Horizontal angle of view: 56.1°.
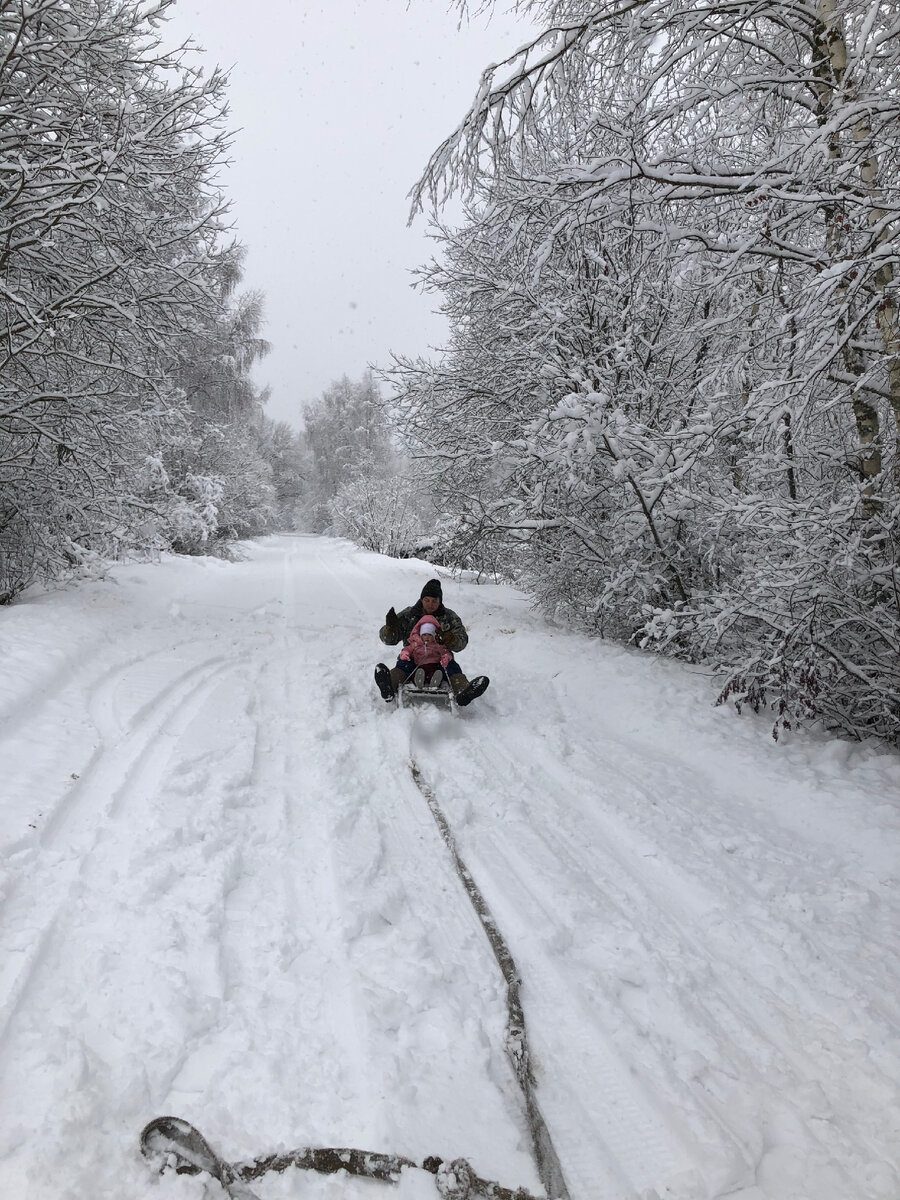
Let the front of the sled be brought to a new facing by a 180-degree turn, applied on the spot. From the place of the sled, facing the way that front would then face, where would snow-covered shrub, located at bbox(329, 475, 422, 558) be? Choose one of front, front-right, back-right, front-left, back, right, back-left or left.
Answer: front

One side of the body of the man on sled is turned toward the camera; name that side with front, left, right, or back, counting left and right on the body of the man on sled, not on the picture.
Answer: front

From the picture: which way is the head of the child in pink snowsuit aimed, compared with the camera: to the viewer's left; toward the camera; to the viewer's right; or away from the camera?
toward the camera

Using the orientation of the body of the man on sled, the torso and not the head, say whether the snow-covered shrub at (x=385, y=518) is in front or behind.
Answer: behind

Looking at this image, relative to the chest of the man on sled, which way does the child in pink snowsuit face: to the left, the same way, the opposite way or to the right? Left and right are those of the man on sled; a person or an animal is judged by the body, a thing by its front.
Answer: the same way

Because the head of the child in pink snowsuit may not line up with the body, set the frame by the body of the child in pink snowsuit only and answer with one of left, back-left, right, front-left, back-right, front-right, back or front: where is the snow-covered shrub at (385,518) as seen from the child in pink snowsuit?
back

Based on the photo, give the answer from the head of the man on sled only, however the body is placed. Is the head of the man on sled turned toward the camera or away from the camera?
toward the camera

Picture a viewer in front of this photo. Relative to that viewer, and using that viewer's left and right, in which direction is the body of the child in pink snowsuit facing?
facing the viewer
